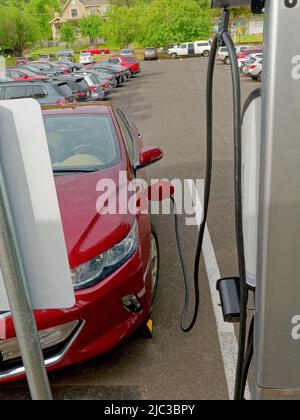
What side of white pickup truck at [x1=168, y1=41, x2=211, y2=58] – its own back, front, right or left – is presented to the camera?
left

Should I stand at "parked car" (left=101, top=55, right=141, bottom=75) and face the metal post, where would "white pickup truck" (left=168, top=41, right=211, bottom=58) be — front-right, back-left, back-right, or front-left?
back-left

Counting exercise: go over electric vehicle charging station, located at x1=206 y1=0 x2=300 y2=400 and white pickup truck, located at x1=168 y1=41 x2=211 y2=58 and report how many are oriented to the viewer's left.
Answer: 2

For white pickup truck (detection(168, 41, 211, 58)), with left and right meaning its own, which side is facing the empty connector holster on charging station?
left

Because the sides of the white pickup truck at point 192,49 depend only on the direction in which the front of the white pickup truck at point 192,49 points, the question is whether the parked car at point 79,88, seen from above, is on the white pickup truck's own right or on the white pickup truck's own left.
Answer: on the white pickup truck's own left

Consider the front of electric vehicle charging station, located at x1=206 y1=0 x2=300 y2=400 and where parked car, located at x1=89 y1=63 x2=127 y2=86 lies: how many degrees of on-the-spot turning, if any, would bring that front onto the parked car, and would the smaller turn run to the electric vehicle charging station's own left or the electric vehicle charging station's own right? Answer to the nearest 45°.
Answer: approximately 90° to the electric vehicle charging station's own right

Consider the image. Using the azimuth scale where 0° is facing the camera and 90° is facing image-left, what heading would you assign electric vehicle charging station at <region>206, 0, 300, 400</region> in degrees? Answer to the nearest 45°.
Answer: approximately 90°
